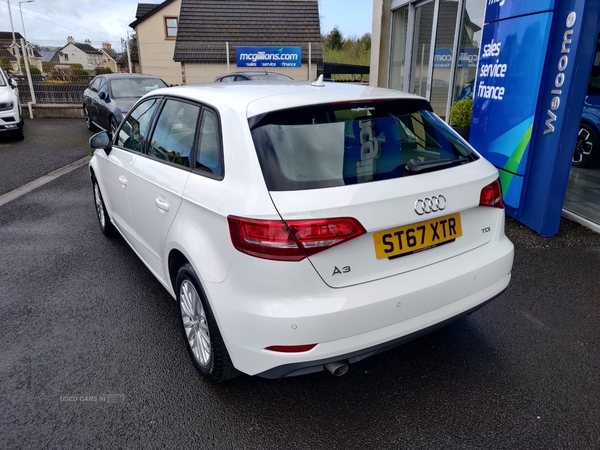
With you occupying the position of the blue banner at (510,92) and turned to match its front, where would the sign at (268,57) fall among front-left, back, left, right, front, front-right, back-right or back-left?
right

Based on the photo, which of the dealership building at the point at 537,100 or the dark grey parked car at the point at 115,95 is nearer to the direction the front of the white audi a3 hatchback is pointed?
the dark grey parked car

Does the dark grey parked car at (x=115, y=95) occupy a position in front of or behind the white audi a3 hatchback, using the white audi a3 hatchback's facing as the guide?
in front

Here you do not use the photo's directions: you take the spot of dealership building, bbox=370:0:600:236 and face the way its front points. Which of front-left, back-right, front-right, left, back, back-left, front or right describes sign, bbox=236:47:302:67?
right

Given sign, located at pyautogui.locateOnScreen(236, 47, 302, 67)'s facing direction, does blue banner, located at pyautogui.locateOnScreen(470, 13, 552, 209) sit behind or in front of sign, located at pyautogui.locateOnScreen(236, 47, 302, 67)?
in front

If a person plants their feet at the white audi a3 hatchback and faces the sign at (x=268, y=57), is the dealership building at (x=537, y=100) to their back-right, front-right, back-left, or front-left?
front-right

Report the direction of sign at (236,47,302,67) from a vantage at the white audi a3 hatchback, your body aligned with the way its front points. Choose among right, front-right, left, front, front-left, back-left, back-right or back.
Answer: front-right

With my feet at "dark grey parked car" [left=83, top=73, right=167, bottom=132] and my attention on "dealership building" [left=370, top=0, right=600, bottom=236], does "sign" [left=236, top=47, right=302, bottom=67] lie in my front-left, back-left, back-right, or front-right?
back-left

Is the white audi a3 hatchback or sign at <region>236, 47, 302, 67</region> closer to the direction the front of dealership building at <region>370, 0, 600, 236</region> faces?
the white audi a3 hatchback

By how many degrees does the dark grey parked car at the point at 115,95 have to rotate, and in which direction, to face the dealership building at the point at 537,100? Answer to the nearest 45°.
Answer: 0° — it already faces it

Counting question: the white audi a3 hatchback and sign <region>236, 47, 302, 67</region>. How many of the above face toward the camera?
1

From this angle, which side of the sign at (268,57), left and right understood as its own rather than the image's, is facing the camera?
front

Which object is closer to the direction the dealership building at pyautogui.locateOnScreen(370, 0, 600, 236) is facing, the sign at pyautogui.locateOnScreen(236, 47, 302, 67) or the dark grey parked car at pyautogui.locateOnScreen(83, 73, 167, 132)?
the dark grey parked car

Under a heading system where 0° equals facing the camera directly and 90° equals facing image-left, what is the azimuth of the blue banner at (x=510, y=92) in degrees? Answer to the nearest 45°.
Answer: approximately 45°
